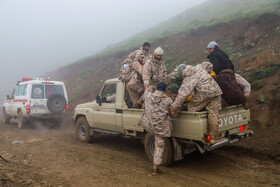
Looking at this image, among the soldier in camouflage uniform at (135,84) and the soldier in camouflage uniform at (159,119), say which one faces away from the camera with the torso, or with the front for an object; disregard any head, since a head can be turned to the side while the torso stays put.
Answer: the soldier in camouflage uniform at (159,119)

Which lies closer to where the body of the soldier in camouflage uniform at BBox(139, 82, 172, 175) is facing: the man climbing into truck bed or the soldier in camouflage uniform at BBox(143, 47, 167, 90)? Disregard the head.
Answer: the soldier in camouflage uniform

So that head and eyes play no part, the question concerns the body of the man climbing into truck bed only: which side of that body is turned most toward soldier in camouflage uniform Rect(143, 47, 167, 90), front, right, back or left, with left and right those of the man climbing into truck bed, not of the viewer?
front

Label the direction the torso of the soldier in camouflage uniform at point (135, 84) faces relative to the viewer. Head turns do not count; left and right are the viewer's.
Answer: facing to the right of the viewer

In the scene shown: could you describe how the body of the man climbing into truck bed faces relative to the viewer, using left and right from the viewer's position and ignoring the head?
facing away from the viewer and to the left of the viewer

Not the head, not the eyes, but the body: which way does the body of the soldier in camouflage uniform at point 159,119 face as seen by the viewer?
away from the camera

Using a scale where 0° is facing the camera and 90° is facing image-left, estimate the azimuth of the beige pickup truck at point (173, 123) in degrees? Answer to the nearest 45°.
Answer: approximately 135°

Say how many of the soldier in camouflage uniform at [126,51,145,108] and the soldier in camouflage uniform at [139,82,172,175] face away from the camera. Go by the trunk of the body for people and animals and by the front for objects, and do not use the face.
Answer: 1

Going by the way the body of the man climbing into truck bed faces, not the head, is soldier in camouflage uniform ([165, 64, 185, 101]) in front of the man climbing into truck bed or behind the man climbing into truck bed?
in front

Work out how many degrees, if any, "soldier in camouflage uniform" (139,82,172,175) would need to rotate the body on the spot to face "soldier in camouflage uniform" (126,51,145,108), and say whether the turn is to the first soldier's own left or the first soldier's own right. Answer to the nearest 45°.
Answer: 0° — they already face them
